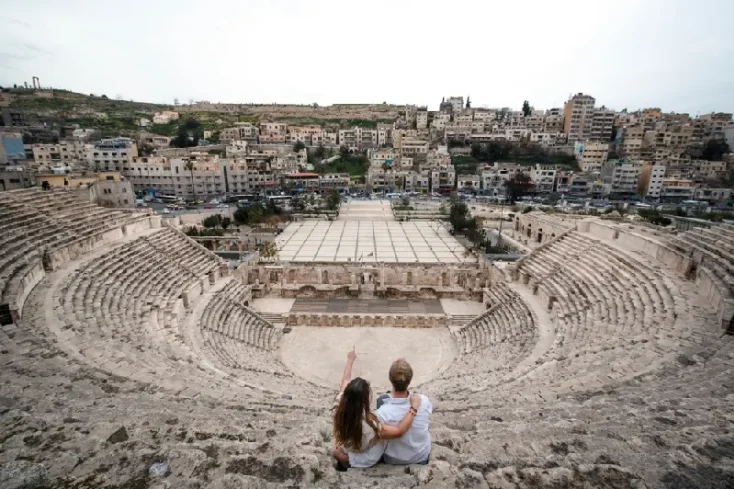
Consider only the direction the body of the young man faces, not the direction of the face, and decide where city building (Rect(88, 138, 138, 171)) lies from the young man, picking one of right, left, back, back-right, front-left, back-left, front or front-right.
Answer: front-left

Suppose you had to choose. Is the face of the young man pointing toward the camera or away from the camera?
away from the camera

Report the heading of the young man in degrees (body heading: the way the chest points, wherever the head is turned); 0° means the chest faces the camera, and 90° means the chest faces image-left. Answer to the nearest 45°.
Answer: approximately 180°

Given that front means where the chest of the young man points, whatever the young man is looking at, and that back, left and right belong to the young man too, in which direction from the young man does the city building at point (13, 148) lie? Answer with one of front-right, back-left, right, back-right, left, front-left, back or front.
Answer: front-left

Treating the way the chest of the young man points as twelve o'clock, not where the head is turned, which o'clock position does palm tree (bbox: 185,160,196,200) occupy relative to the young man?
The palm tree is roughly at 11 o'clock from the young man.

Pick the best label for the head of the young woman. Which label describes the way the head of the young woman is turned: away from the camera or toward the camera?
away from the camera
